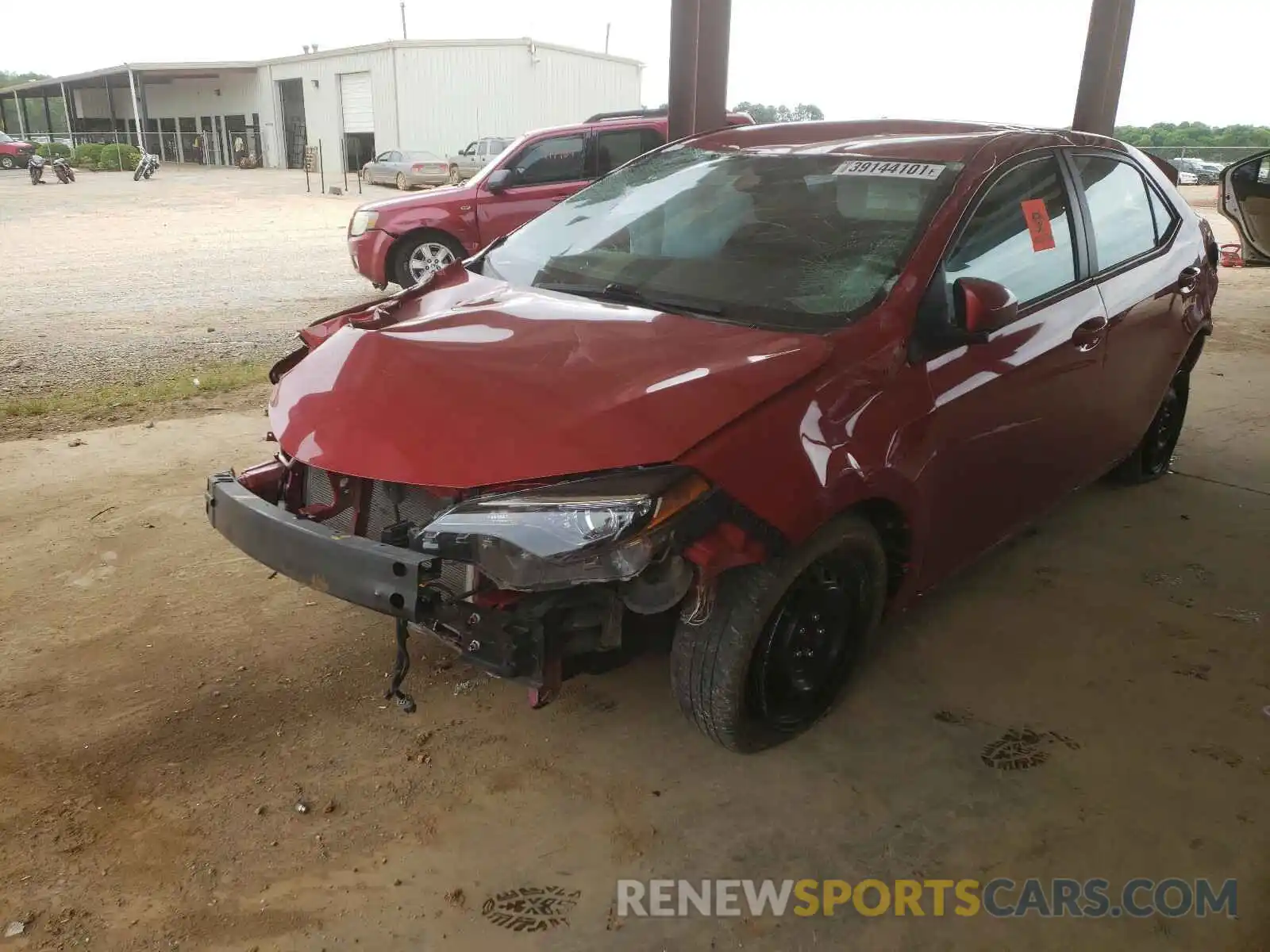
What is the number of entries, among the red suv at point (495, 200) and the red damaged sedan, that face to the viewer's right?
0

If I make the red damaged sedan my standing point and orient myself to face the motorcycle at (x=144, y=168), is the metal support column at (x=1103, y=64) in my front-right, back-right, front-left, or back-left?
front-right

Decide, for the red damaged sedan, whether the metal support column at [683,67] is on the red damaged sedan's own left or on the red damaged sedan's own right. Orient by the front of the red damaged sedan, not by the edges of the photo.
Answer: on the red damaged sedan's own right

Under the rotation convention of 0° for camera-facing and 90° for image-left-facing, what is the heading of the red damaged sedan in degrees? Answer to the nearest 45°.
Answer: approximately 45°

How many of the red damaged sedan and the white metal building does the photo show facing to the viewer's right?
0

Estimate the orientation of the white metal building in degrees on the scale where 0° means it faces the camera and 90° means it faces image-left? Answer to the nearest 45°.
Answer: approximately 45°

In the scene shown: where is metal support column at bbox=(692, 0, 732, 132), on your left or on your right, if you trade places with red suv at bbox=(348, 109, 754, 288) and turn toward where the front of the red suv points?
on your left

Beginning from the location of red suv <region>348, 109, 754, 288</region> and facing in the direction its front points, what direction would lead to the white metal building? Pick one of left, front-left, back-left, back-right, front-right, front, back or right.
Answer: right

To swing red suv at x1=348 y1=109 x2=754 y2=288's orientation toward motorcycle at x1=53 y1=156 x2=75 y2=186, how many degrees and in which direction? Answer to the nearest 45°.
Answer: approximately 45° to its right

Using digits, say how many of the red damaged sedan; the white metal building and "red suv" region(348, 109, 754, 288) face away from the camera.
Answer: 0

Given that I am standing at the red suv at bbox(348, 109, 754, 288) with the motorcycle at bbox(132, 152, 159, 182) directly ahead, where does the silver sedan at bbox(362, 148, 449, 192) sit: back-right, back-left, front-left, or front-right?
front-right

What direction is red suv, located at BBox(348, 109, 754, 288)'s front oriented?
to the viewer's left

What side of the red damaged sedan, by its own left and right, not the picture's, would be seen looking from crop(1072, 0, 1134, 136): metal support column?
back

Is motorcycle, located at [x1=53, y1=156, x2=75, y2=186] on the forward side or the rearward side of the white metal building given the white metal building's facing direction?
on the forward side
